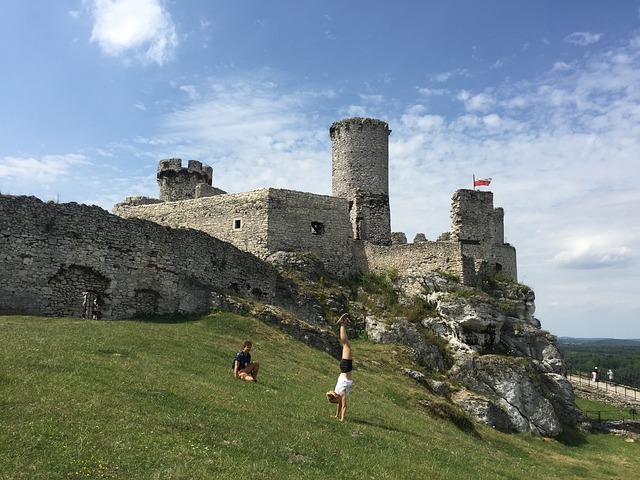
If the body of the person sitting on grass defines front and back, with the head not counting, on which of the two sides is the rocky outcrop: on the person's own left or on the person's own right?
on the person's own left

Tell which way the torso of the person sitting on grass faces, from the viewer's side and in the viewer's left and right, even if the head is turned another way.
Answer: facing the viewer and to the right of the viewer
